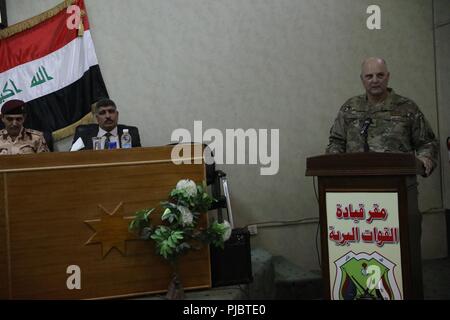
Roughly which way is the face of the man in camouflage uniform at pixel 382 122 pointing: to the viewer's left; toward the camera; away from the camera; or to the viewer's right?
toward the camera

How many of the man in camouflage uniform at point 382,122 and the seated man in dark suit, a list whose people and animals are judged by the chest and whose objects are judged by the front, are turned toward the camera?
2

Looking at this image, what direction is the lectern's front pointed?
toward the camera

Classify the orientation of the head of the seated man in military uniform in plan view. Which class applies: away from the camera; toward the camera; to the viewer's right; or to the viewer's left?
toward the camera

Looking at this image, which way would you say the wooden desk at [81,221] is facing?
toward the camera

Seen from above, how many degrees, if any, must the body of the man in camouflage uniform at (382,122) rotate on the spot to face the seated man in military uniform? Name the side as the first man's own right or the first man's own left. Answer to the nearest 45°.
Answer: approximately 90° to the first man's own right

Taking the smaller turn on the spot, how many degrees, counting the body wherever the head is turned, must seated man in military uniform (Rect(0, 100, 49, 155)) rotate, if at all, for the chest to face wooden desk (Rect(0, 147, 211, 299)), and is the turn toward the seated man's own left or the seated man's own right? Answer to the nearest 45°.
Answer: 0° — they already face it

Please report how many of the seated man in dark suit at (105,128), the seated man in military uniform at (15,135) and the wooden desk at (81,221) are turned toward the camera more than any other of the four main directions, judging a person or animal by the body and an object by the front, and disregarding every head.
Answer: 3

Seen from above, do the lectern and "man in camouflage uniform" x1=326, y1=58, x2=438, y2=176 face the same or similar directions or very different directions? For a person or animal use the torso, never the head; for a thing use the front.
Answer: same or similar directions

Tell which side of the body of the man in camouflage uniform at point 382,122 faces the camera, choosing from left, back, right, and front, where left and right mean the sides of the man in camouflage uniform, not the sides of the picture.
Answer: front

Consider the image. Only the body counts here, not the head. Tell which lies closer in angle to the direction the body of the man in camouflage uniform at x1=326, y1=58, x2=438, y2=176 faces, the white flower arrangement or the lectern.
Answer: the lectern

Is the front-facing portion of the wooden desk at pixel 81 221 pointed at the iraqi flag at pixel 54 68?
no

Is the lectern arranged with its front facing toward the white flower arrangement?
no

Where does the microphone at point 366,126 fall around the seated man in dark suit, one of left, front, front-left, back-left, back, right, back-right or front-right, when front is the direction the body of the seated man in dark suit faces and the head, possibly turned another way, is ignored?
front-left
